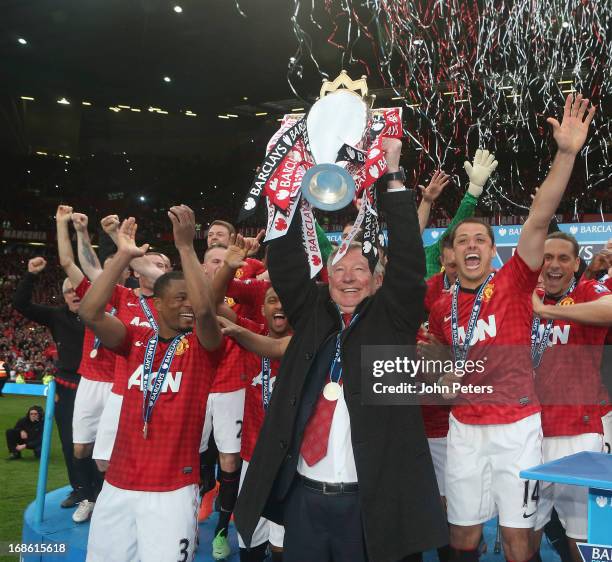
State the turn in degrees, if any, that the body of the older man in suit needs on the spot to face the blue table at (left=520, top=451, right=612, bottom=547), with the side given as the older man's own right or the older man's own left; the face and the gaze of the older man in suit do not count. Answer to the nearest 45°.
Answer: approximately 90° to the older man's own left

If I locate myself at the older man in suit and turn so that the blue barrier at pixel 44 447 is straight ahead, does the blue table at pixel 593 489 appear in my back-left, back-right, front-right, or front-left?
back-right

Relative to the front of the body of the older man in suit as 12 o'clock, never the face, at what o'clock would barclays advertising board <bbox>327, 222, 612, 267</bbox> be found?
The barclays advertising board is roughly at 7 o'clock from the older man in suit.

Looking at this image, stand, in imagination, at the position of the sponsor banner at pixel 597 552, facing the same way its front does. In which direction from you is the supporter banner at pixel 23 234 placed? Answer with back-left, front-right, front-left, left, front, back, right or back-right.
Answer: back-right

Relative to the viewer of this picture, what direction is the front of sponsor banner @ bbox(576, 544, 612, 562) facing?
facing the viewer

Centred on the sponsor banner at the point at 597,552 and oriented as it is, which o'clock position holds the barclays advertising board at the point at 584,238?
The barclays advertising board is roughly at 6 o'clock from the sponsor banner.

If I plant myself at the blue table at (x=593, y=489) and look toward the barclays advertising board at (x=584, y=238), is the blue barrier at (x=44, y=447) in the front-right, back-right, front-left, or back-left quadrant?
front-left

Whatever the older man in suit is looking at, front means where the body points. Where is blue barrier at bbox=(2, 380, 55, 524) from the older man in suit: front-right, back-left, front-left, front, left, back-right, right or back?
back-right

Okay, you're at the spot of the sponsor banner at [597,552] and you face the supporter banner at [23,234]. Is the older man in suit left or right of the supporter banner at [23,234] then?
left

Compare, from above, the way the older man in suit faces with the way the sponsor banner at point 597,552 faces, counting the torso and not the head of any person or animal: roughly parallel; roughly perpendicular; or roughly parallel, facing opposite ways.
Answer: roughly parallel

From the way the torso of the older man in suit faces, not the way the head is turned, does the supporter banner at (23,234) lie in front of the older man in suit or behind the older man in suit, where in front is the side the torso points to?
behind
